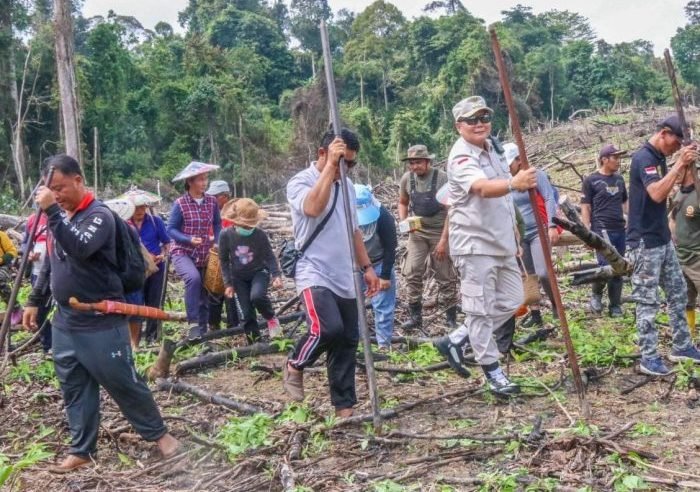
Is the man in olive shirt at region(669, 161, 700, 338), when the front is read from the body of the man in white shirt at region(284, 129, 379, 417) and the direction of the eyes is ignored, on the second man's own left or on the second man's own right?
on the second man's own left

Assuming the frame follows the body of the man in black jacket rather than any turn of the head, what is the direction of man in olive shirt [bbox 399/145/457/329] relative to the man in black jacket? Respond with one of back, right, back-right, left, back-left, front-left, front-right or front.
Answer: back

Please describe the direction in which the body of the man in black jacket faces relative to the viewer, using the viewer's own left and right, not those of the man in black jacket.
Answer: facing the viewer and to the left of the viewer

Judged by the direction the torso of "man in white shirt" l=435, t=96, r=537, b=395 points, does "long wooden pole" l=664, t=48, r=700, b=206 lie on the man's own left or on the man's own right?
on the man's own left

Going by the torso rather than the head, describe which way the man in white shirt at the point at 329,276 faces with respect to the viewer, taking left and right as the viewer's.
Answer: facing the viewer and to the right of the viewer

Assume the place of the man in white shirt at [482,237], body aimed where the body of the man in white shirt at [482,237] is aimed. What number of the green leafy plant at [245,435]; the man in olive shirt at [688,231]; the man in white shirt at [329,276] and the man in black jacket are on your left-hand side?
1

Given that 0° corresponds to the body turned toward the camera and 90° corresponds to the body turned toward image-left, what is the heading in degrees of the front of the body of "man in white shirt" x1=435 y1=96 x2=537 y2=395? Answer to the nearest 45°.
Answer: approximately 315°
